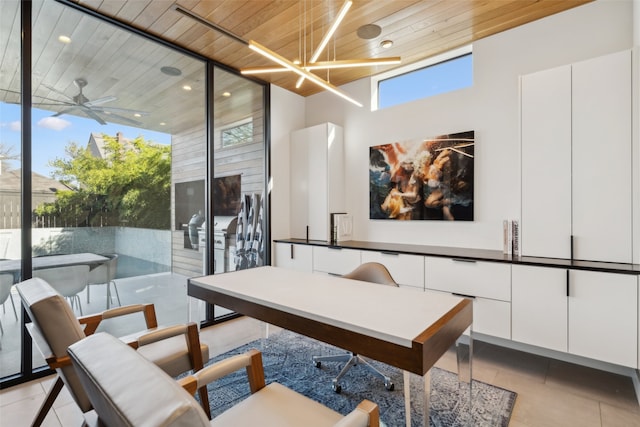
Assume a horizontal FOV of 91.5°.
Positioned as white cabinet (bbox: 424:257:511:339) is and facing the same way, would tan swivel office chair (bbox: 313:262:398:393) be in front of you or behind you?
in front

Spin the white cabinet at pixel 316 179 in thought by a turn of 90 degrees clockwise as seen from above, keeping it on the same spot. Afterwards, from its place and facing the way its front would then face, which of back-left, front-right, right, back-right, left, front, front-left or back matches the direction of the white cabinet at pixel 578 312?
back

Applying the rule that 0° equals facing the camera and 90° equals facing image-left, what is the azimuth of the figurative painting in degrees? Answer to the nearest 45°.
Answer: approximately 45°

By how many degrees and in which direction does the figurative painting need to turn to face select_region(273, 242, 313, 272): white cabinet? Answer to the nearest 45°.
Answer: approximately 45° to its right

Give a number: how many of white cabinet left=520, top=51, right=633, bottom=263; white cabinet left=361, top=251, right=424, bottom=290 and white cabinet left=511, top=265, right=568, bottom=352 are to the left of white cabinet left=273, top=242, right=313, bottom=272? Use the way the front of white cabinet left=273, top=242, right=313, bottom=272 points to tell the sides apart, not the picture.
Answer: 3

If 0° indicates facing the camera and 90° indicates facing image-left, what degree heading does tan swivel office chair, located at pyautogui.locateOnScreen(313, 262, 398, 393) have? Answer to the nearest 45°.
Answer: approximately 45°

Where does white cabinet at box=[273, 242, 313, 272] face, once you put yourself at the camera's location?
facing the viewer and to the left of the viewer

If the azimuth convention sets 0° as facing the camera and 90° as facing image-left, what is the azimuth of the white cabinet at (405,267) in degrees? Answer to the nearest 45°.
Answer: approximately 45°

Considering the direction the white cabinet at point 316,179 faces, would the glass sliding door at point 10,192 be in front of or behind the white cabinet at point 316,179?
in front

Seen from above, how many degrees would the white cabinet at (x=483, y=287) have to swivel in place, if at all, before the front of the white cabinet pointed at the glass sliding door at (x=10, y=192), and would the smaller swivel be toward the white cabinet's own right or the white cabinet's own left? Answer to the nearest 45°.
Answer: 0° — it already faces it

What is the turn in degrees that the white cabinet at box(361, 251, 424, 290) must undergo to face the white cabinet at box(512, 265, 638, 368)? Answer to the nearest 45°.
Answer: approximately 90° to its left

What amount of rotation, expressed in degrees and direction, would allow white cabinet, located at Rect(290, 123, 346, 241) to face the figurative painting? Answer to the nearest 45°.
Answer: approximately 90° to its left

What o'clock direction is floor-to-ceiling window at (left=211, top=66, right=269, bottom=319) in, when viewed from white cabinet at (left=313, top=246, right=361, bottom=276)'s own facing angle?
The floor-to-ceiling window is roughly at 2 o'clock from the white cabinet.

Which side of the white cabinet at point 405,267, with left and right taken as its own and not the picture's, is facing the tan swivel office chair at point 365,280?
front

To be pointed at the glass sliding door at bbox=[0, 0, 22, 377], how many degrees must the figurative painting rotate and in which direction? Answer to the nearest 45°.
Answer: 0° — it already faces it
